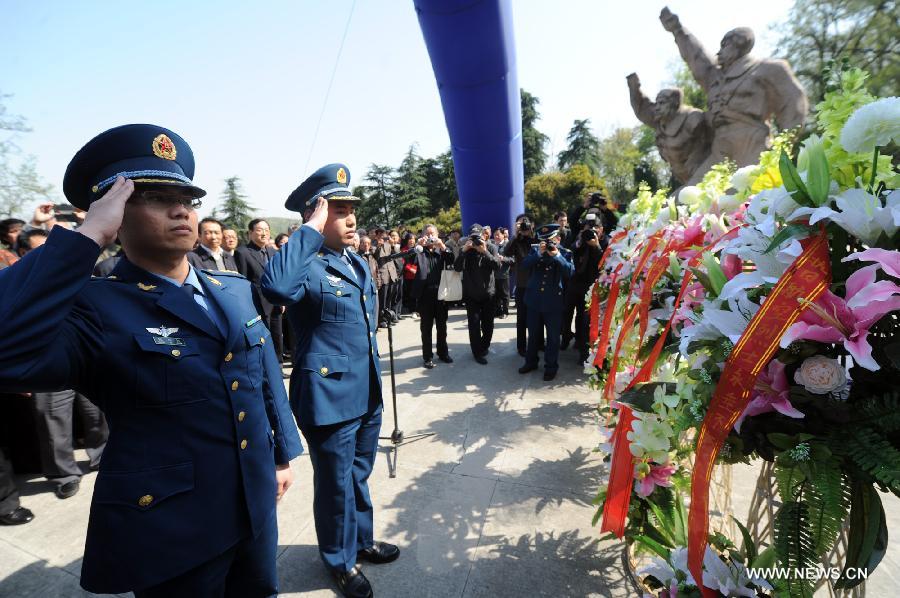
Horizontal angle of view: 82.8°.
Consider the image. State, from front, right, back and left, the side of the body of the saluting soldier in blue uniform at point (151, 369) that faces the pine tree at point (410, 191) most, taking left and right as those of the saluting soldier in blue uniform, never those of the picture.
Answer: left

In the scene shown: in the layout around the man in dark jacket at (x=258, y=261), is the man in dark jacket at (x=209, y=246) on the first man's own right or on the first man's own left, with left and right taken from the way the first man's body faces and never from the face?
on the first man's own right

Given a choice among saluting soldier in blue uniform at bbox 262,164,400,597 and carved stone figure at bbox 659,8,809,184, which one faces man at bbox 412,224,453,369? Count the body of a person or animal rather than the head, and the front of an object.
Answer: the carved stone figure

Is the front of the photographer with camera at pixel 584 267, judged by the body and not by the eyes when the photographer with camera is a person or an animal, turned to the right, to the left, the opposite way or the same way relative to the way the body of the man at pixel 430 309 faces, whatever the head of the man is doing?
the same way

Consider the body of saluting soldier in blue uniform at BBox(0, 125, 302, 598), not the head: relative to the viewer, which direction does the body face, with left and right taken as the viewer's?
facing the viewer and to the right of the viewer

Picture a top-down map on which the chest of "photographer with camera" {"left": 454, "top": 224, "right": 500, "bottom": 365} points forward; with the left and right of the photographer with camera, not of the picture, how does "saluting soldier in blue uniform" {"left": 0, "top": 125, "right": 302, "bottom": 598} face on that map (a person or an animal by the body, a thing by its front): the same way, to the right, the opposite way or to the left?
to the left

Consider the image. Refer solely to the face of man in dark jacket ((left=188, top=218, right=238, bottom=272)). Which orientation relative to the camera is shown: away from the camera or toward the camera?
toward the camera

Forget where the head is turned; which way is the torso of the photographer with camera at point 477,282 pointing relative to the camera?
toward the camera

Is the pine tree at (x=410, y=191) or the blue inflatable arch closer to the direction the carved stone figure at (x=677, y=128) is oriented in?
the blue inflatable arch

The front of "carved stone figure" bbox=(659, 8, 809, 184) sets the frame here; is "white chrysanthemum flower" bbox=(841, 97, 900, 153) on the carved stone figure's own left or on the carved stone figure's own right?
on the carved stone figure's own left

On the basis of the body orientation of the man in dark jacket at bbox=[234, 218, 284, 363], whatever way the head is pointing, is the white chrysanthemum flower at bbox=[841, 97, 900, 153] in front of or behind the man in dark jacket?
in front

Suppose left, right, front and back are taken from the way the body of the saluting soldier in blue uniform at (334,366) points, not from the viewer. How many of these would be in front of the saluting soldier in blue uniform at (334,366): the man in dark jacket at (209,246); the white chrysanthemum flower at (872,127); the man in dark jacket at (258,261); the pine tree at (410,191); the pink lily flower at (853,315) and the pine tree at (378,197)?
2

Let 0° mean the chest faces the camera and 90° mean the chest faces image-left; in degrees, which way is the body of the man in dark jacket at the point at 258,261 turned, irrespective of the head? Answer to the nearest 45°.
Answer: approximately 315°

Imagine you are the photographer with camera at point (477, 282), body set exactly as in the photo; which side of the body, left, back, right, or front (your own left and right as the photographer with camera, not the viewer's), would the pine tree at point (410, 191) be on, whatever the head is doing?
back

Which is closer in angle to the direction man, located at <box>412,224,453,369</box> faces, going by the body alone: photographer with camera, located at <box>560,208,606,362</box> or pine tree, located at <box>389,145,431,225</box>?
the photographer with camera

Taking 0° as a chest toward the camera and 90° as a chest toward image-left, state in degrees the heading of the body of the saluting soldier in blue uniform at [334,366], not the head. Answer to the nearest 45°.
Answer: approximately 315°

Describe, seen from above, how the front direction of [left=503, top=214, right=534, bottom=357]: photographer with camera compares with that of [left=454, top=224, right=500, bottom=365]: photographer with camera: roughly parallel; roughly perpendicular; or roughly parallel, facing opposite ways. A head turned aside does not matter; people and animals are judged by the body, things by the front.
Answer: roughly parallel

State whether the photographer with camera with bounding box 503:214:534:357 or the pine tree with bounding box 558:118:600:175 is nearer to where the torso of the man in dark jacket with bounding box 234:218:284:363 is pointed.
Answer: the photographer with camera

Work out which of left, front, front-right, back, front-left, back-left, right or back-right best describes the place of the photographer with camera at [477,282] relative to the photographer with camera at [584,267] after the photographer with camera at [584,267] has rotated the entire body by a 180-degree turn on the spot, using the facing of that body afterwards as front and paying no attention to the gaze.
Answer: left
